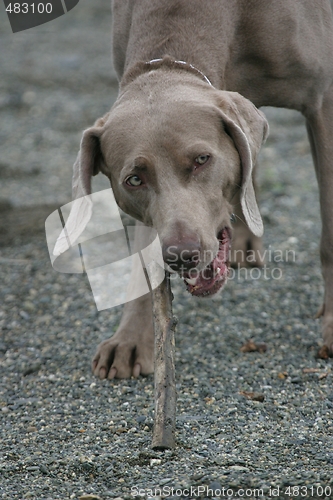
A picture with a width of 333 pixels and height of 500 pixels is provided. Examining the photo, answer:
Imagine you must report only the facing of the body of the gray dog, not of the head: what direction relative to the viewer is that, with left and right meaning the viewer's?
facing the viewer and to the left of the viewer
